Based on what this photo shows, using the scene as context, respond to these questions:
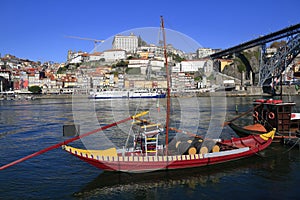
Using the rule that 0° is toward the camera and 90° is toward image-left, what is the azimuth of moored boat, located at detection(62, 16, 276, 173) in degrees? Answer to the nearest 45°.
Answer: approximately 270°

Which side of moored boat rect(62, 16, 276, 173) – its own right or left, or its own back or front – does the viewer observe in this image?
right
